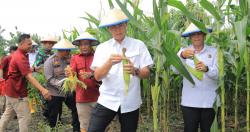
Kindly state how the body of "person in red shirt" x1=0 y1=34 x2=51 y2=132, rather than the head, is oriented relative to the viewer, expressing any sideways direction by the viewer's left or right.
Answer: facing to the right of the viewer

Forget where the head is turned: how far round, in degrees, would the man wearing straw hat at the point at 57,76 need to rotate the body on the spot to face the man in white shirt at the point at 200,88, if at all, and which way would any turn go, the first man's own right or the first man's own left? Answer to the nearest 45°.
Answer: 0° — they already face them

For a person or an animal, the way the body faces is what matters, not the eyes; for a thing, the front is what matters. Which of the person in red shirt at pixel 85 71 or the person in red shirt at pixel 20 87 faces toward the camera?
the person in red shirt at pixel 85 71

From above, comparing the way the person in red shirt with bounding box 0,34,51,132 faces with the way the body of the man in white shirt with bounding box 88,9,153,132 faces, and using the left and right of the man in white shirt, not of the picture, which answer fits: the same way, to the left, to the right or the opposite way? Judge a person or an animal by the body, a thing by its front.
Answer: to the left

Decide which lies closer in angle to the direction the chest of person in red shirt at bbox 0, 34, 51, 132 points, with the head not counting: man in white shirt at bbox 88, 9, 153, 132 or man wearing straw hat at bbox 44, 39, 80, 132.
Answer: the man wearing straw hat

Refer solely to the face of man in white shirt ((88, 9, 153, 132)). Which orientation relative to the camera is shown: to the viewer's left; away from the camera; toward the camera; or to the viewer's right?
toward the camera

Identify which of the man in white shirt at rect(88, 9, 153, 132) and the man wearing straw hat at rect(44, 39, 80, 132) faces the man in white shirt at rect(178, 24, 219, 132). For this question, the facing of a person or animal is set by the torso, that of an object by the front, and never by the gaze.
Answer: the man wearing straw hat

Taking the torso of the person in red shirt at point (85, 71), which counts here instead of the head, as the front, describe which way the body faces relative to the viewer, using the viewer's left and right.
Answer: facing the viewer

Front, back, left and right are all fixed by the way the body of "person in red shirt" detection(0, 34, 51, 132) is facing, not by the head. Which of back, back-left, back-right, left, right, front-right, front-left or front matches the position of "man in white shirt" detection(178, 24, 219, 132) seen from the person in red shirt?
front-right

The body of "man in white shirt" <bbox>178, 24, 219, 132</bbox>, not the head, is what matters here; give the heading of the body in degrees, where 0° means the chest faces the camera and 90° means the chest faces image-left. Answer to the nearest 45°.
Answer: approximately 0°

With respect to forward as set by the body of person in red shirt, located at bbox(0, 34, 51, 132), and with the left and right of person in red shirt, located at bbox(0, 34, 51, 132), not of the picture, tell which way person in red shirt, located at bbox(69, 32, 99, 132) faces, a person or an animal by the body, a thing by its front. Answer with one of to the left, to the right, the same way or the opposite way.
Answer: to the right

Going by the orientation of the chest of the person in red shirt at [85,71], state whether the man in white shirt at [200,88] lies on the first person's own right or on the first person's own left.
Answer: on the first person's own left

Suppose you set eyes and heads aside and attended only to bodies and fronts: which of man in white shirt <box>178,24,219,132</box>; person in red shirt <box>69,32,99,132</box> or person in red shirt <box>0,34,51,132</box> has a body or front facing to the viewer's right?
person in red shirt <box>0,34,51,132</box>

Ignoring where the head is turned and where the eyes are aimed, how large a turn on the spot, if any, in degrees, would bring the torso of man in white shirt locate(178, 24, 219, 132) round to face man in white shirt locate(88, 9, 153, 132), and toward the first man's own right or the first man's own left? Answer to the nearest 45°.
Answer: approximately 45° to the first man's own right

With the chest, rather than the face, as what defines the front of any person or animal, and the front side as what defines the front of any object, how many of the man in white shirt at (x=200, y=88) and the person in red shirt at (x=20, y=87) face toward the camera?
1

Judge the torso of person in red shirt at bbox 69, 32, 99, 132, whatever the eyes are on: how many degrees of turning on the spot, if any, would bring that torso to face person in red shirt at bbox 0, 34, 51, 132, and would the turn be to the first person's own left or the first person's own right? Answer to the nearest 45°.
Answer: approximately 90° to the first person's own right

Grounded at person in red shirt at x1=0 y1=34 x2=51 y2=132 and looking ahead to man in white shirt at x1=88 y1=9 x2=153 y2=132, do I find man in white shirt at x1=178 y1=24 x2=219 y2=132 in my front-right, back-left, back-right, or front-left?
front-left

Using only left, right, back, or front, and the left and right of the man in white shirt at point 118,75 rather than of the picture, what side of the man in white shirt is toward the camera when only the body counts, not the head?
front
